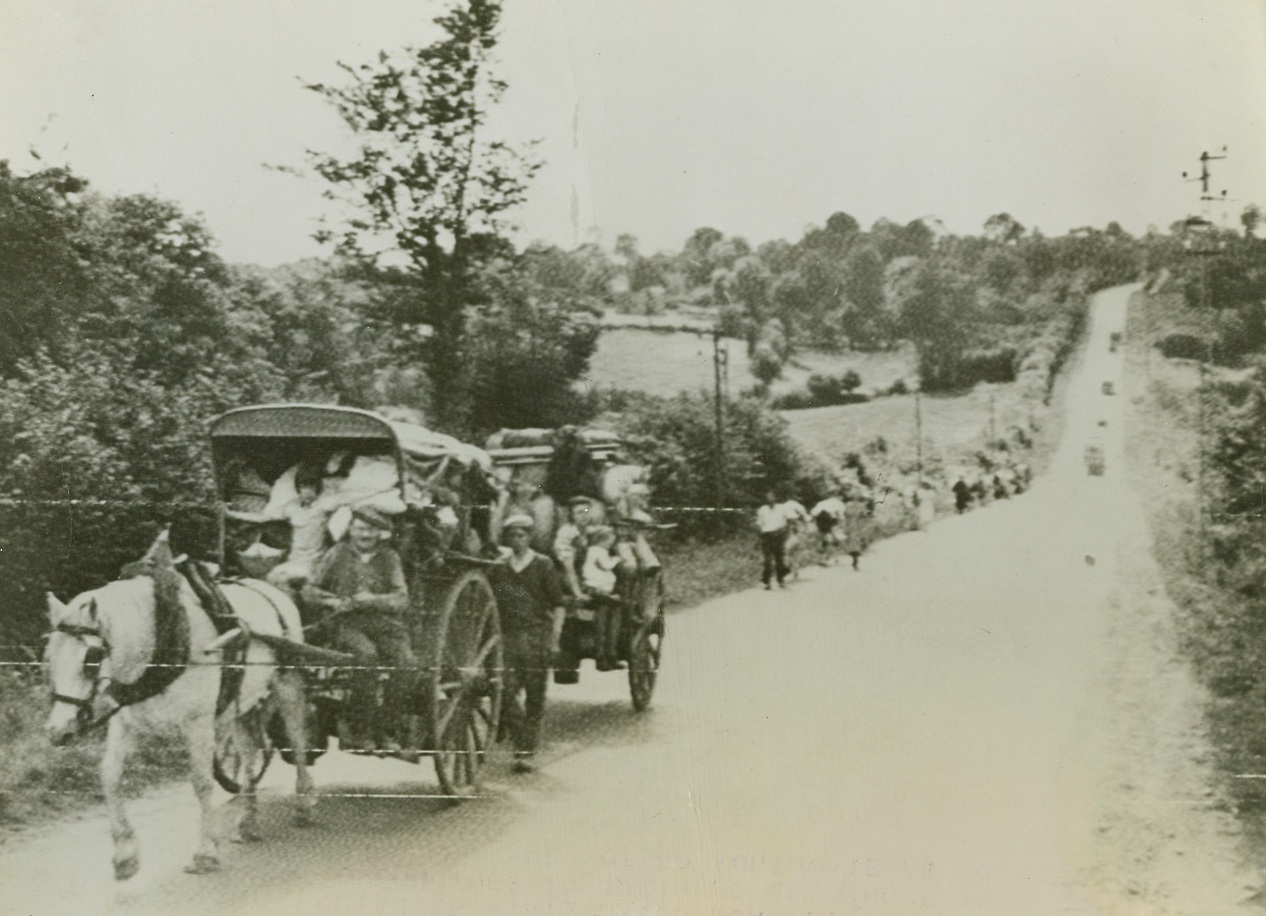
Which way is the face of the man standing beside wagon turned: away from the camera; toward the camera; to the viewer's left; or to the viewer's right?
toward the camera

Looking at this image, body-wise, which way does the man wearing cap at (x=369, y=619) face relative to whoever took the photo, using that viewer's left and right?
facing the viewer

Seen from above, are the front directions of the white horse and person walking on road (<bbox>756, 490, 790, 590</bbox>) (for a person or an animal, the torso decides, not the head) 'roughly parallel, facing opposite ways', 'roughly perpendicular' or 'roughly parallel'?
roughly parallel

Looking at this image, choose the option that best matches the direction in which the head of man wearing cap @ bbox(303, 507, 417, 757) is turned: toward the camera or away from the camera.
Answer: toward the camera

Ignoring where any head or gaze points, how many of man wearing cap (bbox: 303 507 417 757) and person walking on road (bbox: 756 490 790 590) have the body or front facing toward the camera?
2

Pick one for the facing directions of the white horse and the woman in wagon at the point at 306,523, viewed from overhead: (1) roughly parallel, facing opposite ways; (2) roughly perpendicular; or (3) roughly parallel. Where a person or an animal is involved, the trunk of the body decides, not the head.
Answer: roughly parallel

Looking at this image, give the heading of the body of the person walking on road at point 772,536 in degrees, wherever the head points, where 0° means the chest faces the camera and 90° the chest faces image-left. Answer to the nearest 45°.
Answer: approximately 0°

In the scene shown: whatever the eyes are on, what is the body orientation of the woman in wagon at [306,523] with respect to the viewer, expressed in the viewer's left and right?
facing the viewer and to the left of the viewer
